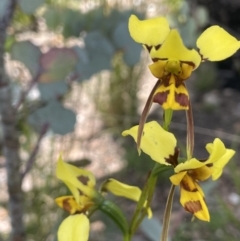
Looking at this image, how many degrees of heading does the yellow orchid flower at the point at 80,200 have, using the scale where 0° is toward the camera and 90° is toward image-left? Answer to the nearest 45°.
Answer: approximately 90°

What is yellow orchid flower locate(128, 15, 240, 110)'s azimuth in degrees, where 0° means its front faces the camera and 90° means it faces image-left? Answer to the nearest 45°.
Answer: approximately 0°

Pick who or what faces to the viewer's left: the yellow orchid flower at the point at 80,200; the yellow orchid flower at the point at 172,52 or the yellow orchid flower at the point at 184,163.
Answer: the yellow orchid flower at the point at 80,200
